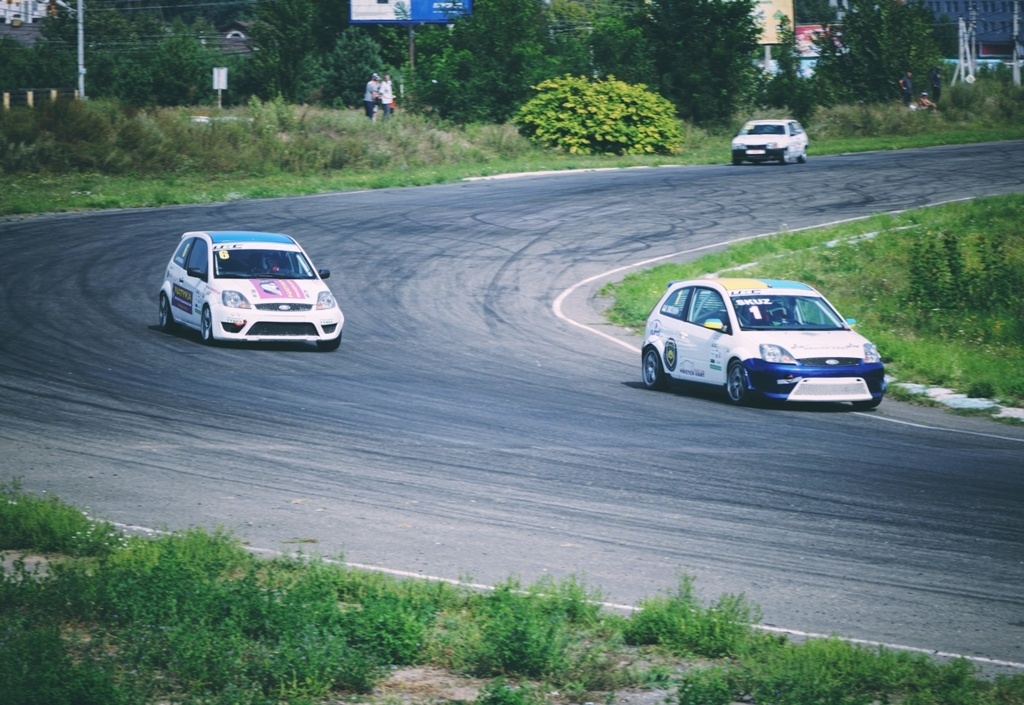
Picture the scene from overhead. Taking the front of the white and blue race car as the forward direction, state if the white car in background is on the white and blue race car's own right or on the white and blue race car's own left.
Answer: on the white and blue race car's own left

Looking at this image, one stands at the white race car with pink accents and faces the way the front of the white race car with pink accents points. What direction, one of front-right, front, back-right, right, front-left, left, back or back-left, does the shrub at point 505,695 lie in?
front-right

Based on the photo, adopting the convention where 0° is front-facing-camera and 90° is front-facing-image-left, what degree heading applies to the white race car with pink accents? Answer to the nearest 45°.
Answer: approximately 315°

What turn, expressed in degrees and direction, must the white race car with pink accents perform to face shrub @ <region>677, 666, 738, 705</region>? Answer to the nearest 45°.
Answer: approximately 45° to its right

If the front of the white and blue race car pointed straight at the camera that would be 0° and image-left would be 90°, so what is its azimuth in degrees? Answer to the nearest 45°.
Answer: approximately 315°

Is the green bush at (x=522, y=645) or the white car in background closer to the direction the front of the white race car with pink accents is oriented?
the green bush

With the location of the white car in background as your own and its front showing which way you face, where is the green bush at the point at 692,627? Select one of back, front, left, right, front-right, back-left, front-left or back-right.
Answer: front-left

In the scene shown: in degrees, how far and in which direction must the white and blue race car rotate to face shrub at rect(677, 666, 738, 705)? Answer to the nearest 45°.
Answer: approximately 45° to its right

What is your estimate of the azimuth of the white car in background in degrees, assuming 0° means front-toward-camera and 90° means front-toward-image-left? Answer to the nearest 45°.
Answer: approximately 45°

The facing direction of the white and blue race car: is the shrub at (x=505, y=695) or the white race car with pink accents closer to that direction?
the shrub

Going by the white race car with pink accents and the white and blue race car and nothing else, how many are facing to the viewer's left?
0

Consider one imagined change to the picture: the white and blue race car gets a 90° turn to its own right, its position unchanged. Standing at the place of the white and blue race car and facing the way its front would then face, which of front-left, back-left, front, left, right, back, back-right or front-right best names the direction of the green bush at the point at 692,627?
front-left

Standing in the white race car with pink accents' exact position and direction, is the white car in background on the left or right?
on its left

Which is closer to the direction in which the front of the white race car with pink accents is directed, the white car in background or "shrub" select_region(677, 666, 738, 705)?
the shrub
